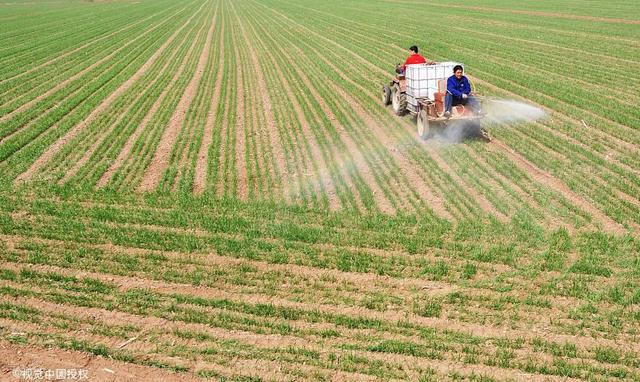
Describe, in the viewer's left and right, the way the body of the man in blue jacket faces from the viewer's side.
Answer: facing the viewer

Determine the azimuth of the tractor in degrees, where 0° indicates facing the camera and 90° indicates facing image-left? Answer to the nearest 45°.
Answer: approximately 135°
